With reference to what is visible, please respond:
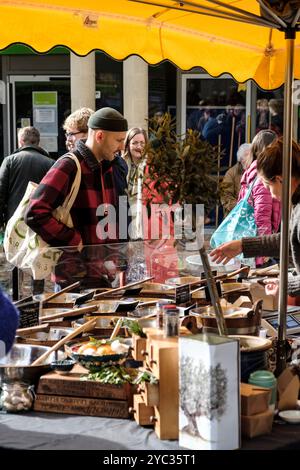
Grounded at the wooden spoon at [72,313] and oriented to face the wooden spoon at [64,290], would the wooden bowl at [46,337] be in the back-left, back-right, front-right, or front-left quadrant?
back-left

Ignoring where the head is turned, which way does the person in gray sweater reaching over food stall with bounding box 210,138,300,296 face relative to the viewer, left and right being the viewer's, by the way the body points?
facing to the left of the viewer

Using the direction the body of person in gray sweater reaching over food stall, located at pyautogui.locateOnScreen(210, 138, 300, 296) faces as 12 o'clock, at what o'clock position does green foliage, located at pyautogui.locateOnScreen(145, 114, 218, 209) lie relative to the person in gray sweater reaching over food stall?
The green foliage is roughly at 2 o'clock from the person in gray sweater reaching over food stall.
